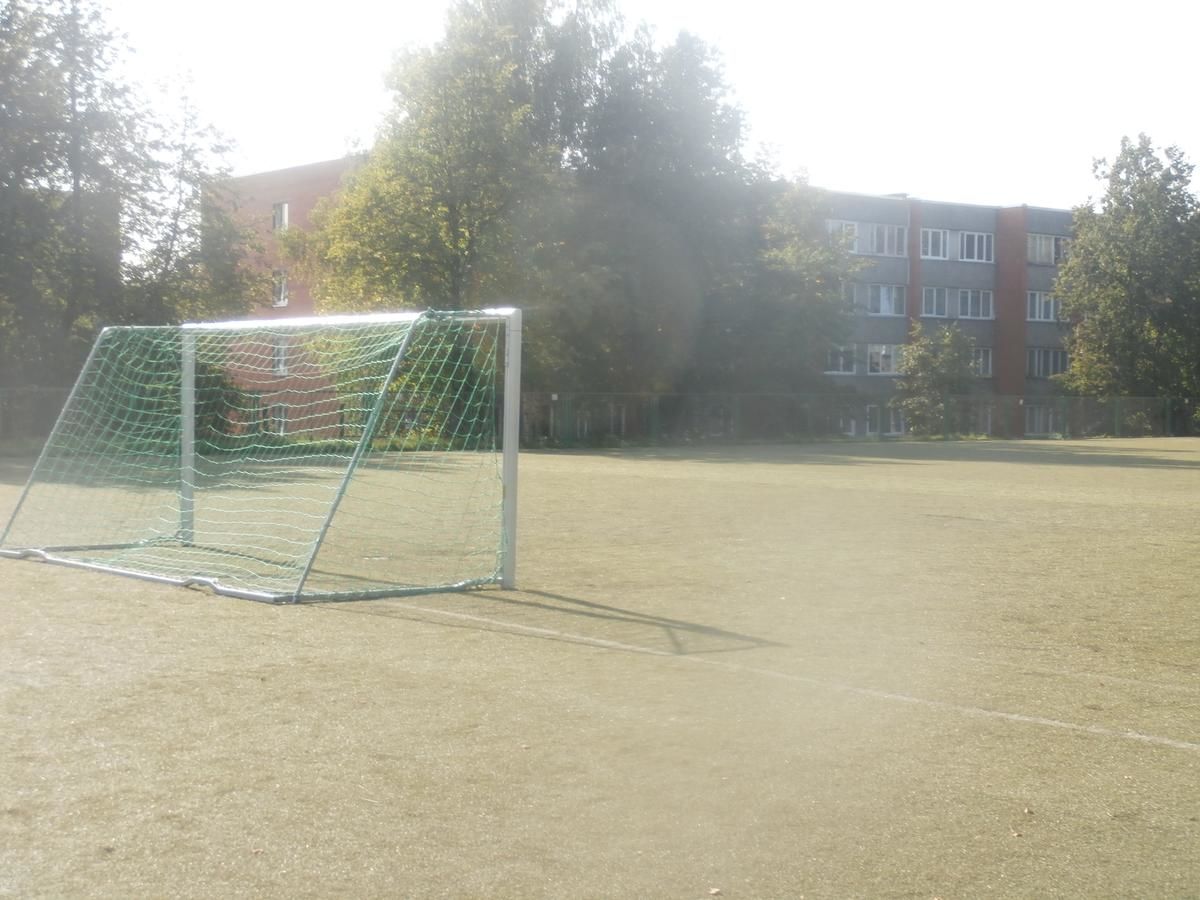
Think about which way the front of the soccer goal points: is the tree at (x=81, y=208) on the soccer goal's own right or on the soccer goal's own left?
on the soccer goal's own left

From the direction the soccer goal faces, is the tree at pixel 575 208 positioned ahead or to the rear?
ahead

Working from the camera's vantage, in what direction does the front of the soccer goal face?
facing away from the viewer and to the right of the viewer

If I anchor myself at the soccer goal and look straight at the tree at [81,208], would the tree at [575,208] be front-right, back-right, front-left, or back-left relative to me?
front-right

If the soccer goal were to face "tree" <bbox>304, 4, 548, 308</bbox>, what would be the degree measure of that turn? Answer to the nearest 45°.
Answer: approximately 45° to its left
